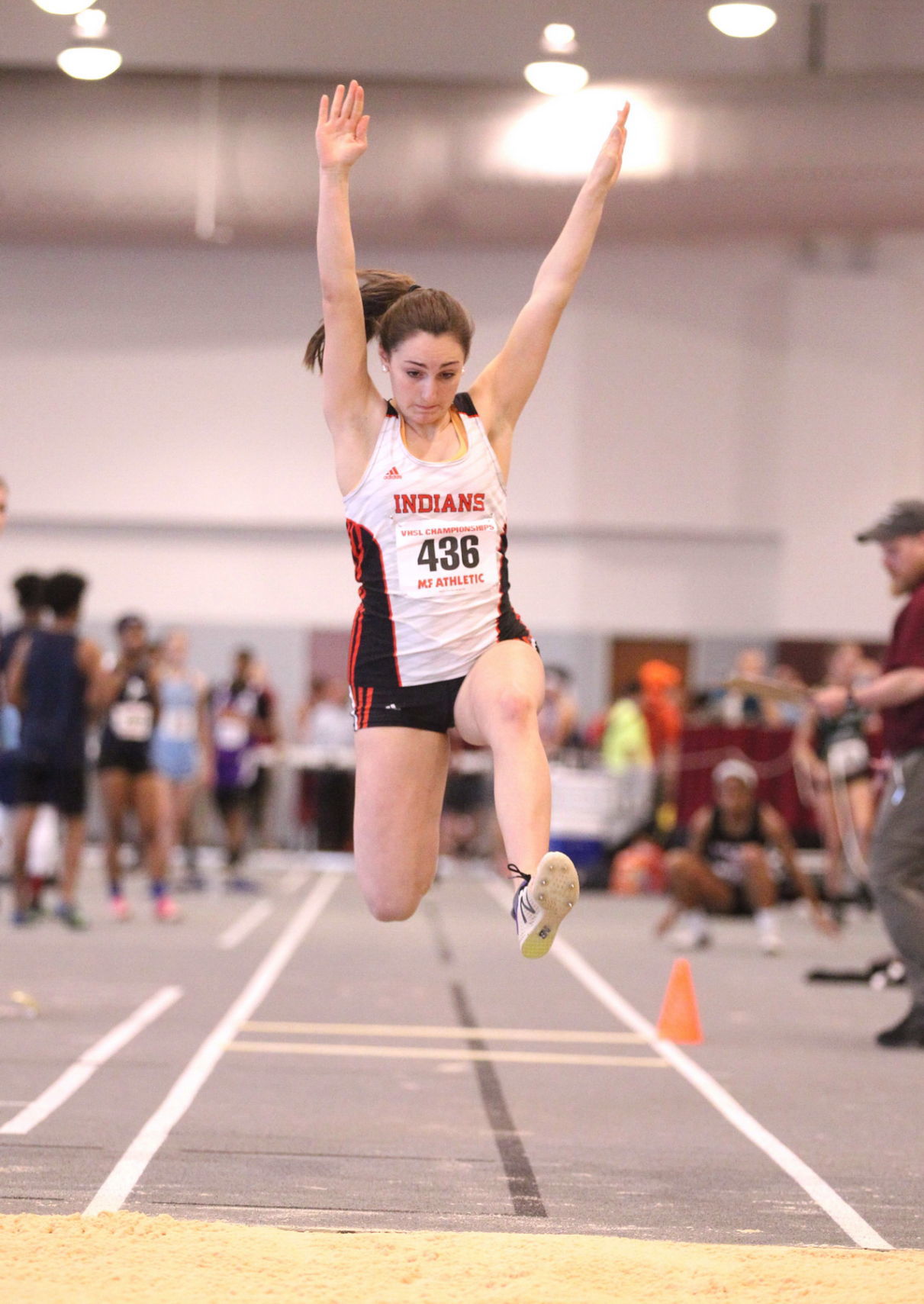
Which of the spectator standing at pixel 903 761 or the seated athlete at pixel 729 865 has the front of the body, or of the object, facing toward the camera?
the seated athlete

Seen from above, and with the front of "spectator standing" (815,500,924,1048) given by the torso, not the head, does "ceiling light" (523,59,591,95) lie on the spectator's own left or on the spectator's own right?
on the spectator's own right

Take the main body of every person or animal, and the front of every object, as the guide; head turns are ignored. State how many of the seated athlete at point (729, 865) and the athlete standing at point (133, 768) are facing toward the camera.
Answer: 2

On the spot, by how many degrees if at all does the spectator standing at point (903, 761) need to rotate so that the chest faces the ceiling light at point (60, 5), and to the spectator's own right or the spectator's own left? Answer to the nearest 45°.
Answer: approximately 45° to the spectator's own right

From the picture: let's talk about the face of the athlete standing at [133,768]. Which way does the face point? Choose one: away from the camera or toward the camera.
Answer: toward the camera

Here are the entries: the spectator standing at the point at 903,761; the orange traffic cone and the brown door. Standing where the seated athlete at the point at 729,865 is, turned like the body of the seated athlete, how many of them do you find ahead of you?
2

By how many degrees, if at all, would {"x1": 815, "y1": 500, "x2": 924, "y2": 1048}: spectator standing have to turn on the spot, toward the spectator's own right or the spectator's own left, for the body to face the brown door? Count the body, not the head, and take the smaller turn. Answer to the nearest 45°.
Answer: approximately 90° to the spectator's own right

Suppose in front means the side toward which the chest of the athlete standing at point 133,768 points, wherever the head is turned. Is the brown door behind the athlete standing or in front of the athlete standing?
behind

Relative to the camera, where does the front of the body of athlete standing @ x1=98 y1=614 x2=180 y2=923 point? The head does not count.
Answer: toward the camera

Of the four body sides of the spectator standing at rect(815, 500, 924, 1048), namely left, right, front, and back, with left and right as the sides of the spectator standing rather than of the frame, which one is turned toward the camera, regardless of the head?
left

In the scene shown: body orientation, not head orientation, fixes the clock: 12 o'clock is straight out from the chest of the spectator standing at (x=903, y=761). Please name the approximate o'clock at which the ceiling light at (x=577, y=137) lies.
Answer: The ceiling light is roughly at 2 o'clock from the spectator standing.

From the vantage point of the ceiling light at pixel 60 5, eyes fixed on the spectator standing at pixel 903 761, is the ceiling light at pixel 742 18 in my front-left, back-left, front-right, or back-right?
front-left

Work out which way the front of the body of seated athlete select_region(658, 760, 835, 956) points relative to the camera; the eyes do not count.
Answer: toward the camera

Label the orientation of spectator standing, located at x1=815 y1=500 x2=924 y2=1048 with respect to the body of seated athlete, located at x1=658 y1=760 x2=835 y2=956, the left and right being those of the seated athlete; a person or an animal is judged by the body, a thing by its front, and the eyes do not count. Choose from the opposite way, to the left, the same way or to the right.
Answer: to the right

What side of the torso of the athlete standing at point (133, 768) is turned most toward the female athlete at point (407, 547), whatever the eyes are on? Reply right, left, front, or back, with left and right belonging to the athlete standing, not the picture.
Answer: front

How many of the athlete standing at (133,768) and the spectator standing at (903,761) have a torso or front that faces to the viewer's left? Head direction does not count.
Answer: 1
